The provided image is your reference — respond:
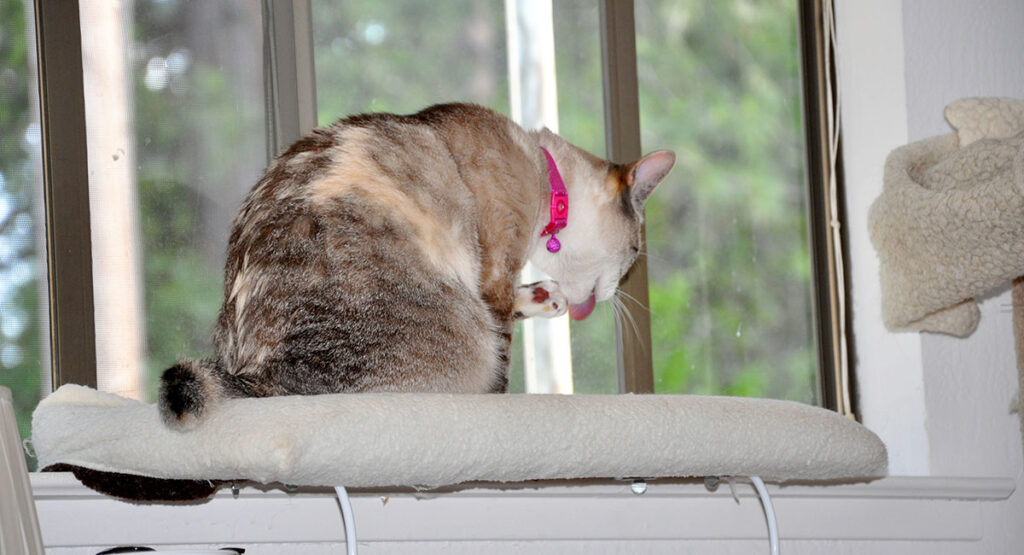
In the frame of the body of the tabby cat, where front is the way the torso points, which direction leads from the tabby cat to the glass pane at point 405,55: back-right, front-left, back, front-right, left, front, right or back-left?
left

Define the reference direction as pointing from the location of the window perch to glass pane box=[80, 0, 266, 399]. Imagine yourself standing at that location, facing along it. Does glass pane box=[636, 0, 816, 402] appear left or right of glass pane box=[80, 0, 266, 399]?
right

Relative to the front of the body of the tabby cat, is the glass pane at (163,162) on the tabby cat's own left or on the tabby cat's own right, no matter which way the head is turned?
on the tabby cat's own left

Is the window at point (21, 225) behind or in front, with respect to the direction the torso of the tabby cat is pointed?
behind

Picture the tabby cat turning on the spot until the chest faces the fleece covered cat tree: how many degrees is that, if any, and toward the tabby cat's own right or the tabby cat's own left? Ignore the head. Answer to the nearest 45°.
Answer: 0° — it already faces it

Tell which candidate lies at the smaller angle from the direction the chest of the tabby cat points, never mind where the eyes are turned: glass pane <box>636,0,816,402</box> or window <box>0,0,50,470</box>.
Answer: the glass pane

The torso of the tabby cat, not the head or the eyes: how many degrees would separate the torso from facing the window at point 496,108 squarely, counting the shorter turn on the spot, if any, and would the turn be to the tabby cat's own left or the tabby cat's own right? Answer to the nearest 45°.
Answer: approximately 90° to the tabby cat's own left

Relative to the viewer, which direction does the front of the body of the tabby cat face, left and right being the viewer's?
facing to the right of the viewer
